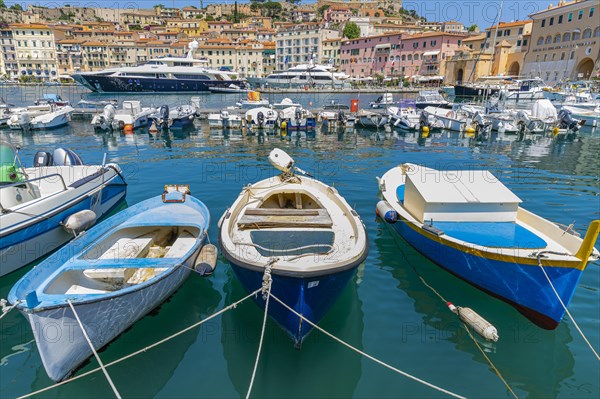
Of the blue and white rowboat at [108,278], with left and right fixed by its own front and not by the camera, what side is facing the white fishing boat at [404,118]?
back

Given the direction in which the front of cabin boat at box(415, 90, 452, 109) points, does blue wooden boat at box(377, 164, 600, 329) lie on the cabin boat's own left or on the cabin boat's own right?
on the cabin boat's own right

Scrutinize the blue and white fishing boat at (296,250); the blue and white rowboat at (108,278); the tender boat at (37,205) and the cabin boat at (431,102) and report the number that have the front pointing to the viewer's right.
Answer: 1

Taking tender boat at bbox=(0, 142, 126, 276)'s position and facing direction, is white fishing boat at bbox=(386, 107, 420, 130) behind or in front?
behind

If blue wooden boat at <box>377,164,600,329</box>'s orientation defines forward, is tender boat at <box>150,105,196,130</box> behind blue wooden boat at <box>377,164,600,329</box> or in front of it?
behind

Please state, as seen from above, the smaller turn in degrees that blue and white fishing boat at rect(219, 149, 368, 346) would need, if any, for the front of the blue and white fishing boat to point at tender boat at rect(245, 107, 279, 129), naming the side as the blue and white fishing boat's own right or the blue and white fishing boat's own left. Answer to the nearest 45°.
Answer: approximately 180°

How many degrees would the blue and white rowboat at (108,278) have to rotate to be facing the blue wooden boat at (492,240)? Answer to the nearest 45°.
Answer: approximately 135° to its left

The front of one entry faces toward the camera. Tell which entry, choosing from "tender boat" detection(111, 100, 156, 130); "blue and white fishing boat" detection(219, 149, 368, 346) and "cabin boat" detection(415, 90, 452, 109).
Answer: the blue and white fishing boat

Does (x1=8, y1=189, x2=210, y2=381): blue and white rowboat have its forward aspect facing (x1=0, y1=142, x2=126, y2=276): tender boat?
no

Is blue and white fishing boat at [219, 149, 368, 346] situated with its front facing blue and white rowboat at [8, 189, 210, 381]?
no

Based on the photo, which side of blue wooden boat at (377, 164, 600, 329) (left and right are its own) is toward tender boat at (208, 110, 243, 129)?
back

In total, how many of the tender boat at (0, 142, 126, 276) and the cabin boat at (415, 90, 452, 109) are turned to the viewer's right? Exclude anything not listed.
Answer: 1

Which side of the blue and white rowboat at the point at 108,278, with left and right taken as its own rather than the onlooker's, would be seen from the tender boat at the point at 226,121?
back

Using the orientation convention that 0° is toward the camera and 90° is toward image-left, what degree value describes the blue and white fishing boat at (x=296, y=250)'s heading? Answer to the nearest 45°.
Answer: approximately 0°

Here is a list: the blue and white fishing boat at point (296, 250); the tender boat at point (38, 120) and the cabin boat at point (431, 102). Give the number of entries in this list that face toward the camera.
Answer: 1

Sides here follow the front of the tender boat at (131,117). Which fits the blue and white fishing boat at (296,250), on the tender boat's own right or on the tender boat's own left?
on the tender boat's own right

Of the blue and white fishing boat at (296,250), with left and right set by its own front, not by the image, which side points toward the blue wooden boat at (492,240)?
left

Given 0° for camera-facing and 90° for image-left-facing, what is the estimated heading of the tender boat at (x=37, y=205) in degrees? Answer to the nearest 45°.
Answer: approximately 45°

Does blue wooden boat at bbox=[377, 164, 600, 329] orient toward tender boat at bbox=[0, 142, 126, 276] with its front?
no
